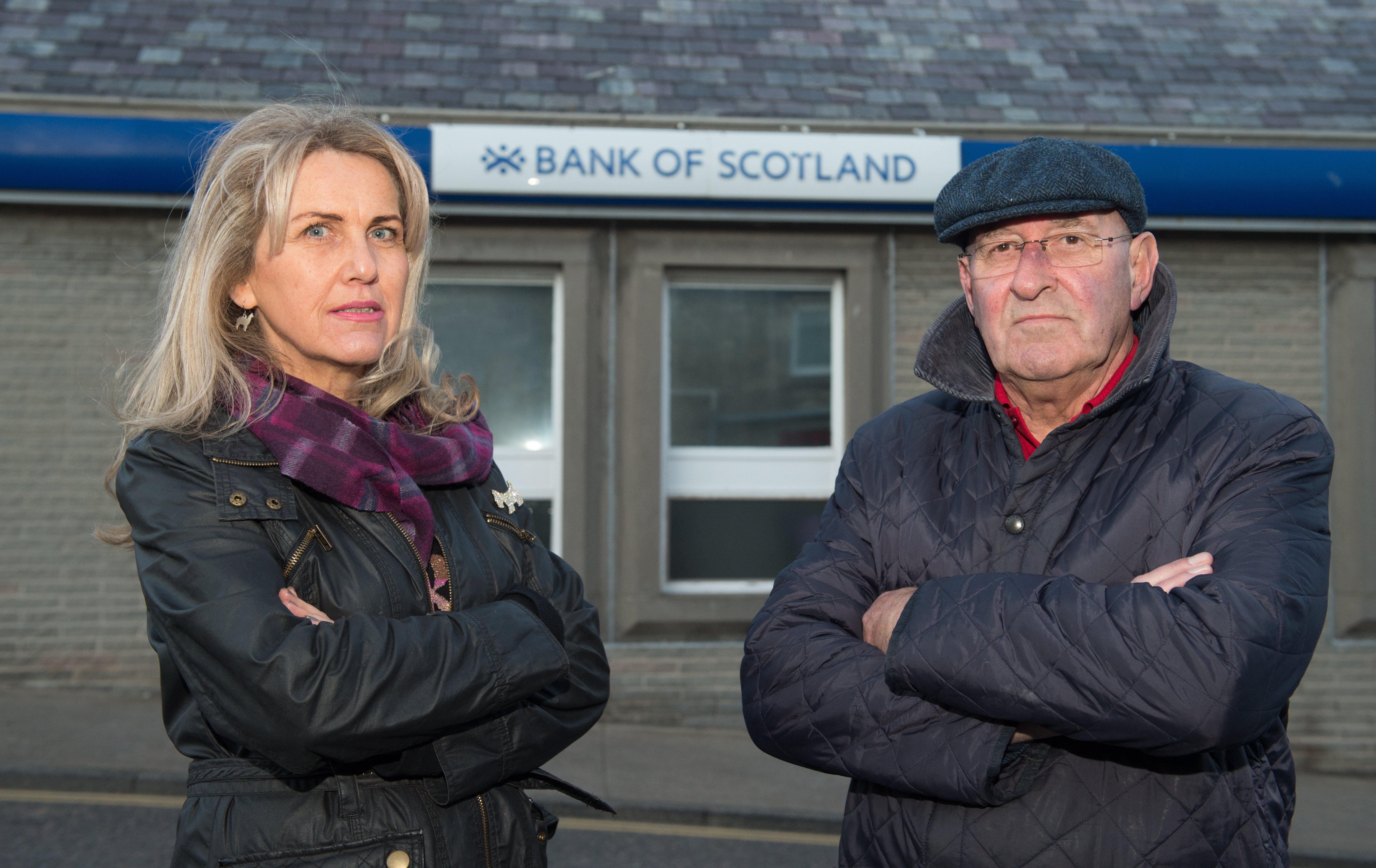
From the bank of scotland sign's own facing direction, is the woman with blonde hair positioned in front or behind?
in front

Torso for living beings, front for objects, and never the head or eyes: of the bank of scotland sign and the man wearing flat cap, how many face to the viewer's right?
0

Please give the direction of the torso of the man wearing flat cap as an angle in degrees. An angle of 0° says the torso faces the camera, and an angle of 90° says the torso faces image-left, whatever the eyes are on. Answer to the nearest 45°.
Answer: approximately 45°

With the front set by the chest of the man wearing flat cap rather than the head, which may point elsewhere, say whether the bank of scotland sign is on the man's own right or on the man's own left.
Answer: on the man's own right

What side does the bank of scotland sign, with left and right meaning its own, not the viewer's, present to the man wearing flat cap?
front

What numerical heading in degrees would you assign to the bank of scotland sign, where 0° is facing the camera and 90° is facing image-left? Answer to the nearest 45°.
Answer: approximately 0°

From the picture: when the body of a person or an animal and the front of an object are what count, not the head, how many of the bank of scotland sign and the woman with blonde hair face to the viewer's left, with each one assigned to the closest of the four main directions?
0

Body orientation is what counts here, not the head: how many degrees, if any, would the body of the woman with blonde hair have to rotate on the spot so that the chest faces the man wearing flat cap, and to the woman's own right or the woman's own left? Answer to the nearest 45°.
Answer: approximately 45° to the woman's own left

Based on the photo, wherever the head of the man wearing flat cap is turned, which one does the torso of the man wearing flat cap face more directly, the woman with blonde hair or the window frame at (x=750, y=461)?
the woman with blonde hair

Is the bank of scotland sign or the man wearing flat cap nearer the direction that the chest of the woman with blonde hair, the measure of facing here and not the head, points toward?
the man wearing flat cap

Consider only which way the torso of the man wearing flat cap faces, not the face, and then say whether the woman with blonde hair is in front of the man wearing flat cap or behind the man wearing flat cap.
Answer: in front

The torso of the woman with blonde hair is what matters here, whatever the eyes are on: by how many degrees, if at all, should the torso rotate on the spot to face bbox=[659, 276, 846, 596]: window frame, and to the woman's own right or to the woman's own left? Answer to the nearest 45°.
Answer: approximately 90° to the woman's own left
